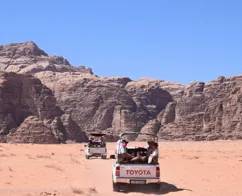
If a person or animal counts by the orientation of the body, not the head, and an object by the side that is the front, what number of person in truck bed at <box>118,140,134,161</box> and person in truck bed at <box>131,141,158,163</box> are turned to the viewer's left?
1

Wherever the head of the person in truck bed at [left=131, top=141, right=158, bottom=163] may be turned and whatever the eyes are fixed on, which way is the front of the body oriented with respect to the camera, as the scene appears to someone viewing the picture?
to the viewer's left

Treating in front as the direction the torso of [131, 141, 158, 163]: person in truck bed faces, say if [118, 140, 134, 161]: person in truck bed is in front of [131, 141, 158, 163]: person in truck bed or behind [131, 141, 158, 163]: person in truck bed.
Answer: in front

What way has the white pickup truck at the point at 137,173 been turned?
away from the camera

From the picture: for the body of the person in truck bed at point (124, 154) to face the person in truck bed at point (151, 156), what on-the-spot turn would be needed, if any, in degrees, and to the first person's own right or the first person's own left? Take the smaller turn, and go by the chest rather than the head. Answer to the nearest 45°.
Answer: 0° — they already face them

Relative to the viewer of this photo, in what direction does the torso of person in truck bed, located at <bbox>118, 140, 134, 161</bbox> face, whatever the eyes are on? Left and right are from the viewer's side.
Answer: facing to the right of the viewer
